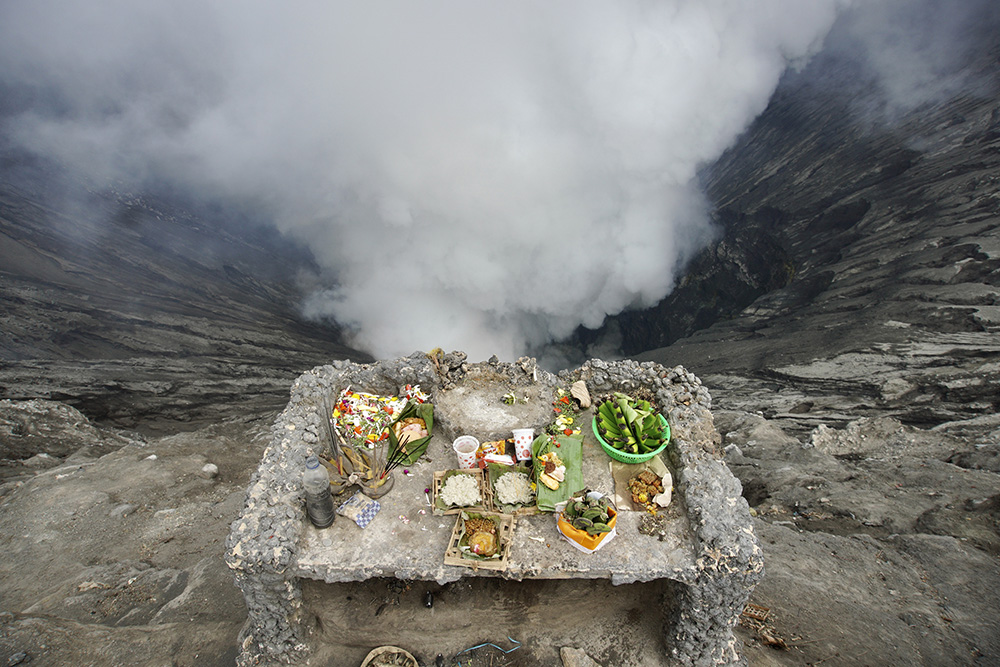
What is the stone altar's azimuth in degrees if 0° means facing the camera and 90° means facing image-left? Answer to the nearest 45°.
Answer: approximately 0°
